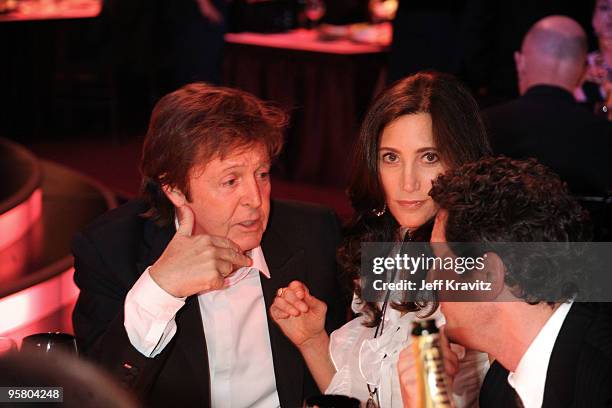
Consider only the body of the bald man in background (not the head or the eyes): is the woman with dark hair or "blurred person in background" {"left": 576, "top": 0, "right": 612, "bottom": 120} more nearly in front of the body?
the blurred person in background

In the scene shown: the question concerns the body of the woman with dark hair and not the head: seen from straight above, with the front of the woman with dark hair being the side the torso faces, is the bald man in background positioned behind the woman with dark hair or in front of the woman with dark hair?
behind

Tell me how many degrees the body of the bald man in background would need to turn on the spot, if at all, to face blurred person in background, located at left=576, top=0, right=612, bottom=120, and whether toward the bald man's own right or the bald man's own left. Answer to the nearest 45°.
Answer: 0° — they already face them

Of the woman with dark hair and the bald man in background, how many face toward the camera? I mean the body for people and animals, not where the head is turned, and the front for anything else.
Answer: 1

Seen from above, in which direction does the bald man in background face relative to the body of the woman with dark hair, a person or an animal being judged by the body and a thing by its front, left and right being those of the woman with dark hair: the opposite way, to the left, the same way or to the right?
the opposite way

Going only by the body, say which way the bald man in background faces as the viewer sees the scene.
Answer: away from the camera

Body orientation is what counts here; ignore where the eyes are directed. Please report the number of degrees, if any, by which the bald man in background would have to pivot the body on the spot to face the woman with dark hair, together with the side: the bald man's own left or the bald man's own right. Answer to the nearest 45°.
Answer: approximately 180°

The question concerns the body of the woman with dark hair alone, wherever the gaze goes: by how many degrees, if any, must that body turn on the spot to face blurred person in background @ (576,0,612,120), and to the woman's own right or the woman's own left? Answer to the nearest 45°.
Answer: approximately 180°
